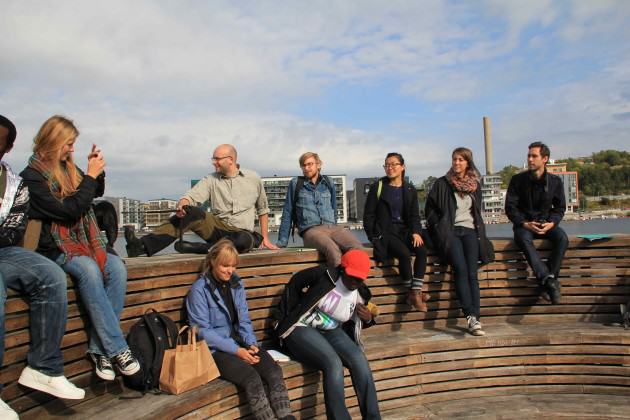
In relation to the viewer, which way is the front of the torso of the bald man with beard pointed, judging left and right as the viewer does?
facing the viewer and to the left of the viewer

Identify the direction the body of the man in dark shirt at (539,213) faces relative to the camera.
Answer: toward the camera

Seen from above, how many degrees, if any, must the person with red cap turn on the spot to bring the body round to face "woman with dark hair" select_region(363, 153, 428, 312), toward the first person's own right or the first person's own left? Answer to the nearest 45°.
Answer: approximately 90° to the first person's own left

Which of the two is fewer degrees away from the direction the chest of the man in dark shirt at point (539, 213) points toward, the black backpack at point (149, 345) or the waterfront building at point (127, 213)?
the black backpack

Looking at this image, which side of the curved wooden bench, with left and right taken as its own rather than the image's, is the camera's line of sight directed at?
front

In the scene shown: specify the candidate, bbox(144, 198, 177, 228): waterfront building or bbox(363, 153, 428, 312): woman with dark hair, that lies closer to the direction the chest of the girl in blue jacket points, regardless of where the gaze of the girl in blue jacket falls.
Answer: the woman with dark hair

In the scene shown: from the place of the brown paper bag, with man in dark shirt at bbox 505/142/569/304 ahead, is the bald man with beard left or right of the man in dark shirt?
left

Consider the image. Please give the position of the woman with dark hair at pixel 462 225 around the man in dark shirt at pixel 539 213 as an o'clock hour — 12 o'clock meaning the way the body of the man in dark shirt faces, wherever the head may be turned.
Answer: The woman with dark hair is roughly at 2 o'clock from the man in dark shirt.

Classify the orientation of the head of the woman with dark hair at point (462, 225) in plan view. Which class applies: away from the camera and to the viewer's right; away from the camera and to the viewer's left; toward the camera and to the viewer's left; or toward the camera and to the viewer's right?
toward the camera and to the viewer's left

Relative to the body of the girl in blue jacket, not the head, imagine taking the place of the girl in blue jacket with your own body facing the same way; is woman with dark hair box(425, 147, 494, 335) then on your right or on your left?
on your left

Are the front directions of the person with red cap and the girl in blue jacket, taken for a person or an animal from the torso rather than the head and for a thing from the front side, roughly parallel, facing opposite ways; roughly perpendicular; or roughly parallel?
roughly parallel

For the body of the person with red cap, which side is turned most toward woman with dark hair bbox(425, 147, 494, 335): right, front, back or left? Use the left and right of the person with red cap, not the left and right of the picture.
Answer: left

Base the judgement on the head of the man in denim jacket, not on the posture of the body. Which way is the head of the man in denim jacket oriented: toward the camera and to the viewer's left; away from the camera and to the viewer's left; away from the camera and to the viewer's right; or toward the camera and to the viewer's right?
toward the camera and to the viewer's left

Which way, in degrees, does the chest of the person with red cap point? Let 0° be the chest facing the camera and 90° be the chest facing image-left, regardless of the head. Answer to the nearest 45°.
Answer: approximately 315°

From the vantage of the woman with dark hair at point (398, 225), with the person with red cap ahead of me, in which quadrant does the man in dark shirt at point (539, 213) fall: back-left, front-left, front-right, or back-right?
back-left

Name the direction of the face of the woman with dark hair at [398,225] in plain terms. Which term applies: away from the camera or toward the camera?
toward the camera

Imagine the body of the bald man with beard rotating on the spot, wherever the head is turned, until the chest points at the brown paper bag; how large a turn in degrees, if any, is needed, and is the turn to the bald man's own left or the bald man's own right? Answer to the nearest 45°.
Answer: approximately 45° to the bald man's own left

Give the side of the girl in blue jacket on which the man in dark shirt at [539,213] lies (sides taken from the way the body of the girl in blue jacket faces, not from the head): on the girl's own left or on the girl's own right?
on the girl's own left
